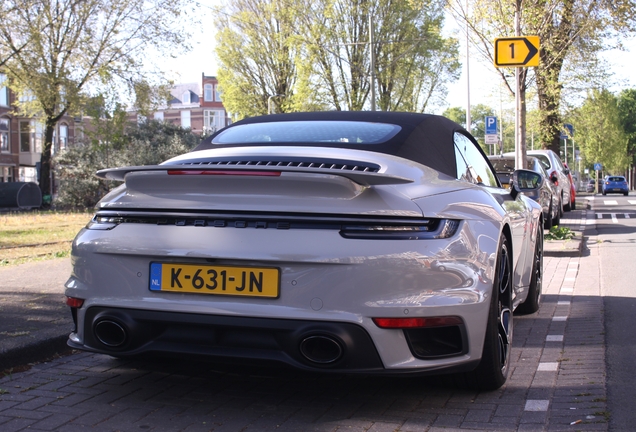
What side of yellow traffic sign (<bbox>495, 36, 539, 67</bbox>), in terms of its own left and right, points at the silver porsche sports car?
front

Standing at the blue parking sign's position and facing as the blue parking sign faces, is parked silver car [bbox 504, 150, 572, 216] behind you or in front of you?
in front

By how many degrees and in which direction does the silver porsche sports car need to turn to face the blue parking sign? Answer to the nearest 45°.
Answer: approximately 45° to its left

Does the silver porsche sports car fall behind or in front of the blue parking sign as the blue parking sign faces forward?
in front

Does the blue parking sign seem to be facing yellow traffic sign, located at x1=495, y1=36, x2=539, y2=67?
yes

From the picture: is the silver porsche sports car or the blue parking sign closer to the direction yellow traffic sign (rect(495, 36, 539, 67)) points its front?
the silver porsche sports car

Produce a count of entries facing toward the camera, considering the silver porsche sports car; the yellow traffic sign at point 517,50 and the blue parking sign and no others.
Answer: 2

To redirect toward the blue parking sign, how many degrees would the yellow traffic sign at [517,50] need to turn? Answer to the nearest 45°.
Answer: approximately 180°

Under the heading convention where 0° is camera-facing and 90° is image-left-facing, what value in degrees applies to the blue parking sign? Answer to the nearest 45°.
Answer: approximately 0°

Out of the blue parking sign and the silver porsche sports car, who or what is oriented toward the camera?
the blue parking sign

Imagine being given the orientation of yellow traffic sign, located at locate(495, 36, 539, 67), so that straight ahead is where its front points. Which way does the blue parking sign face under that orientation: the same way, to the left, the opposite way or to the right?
the same way

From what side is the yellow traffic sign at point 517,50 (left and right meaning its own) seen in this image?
front
